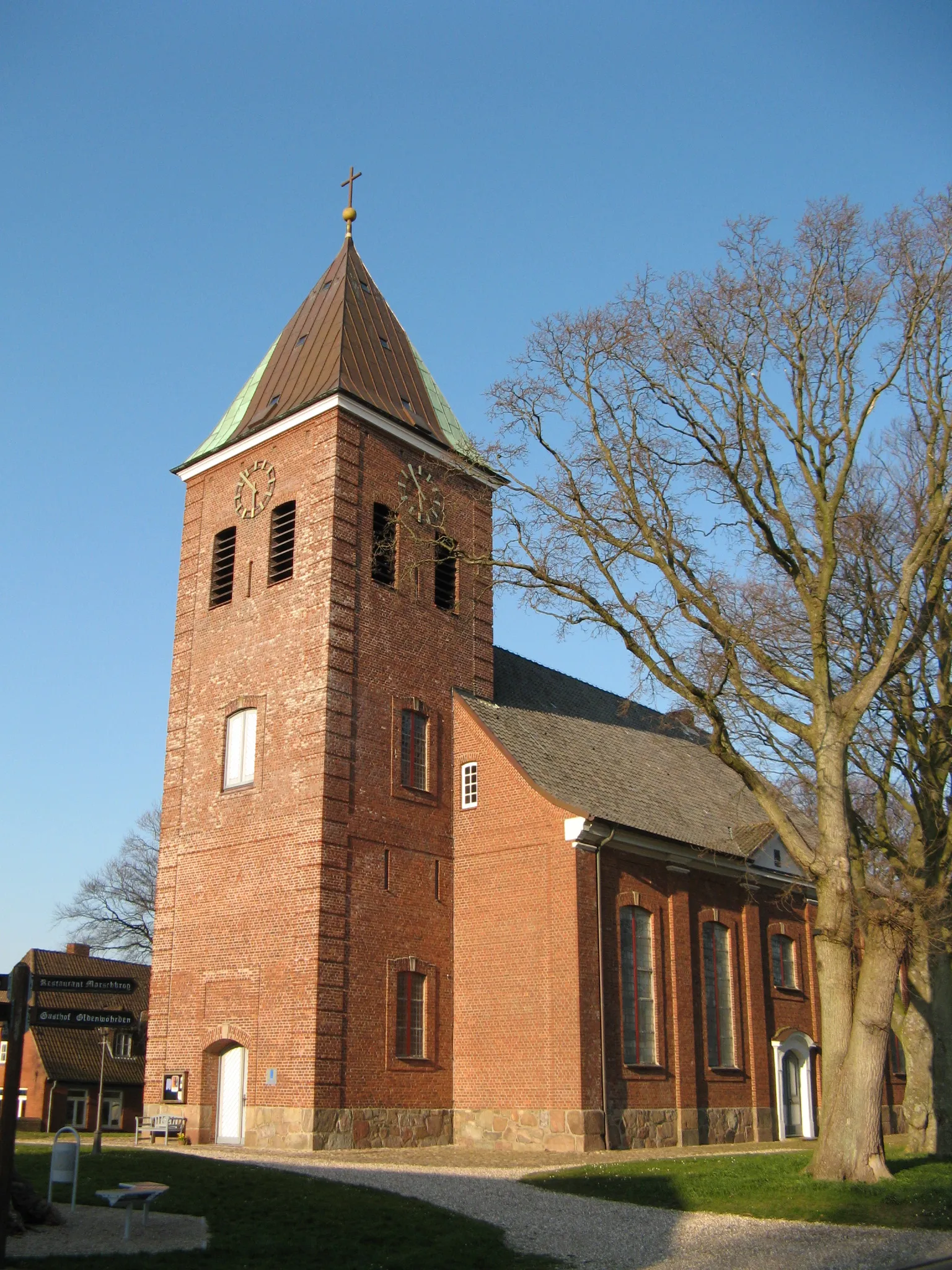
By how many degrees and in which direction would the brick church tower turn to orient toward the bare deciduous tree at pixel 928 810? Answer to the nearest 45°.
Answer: approximately 90° to its left

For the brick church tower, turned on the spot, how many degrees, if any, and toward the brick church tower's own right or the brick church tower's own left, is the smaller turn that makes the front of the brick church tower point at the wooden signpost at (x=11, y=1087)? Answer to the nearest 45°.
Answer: approximately 45° to the brick church tower's own left

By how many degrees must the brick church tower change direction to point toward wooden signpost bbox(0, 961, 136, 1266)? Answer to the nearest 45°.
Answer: approximately 45° to its left

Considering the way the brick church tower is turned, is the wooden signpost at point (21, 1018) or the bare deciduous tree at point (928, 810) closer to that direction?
the wooden signpost

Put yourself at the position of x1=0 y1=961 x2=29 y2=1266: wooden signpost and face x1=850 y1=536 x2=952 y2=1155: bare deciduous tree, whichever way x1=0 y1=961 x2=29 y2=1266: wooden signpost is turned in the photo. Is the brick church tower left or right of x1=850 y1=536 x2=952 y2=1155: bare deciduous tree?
left

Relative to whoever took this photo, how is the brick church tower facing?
facing the viewer and to the left of the viewer
